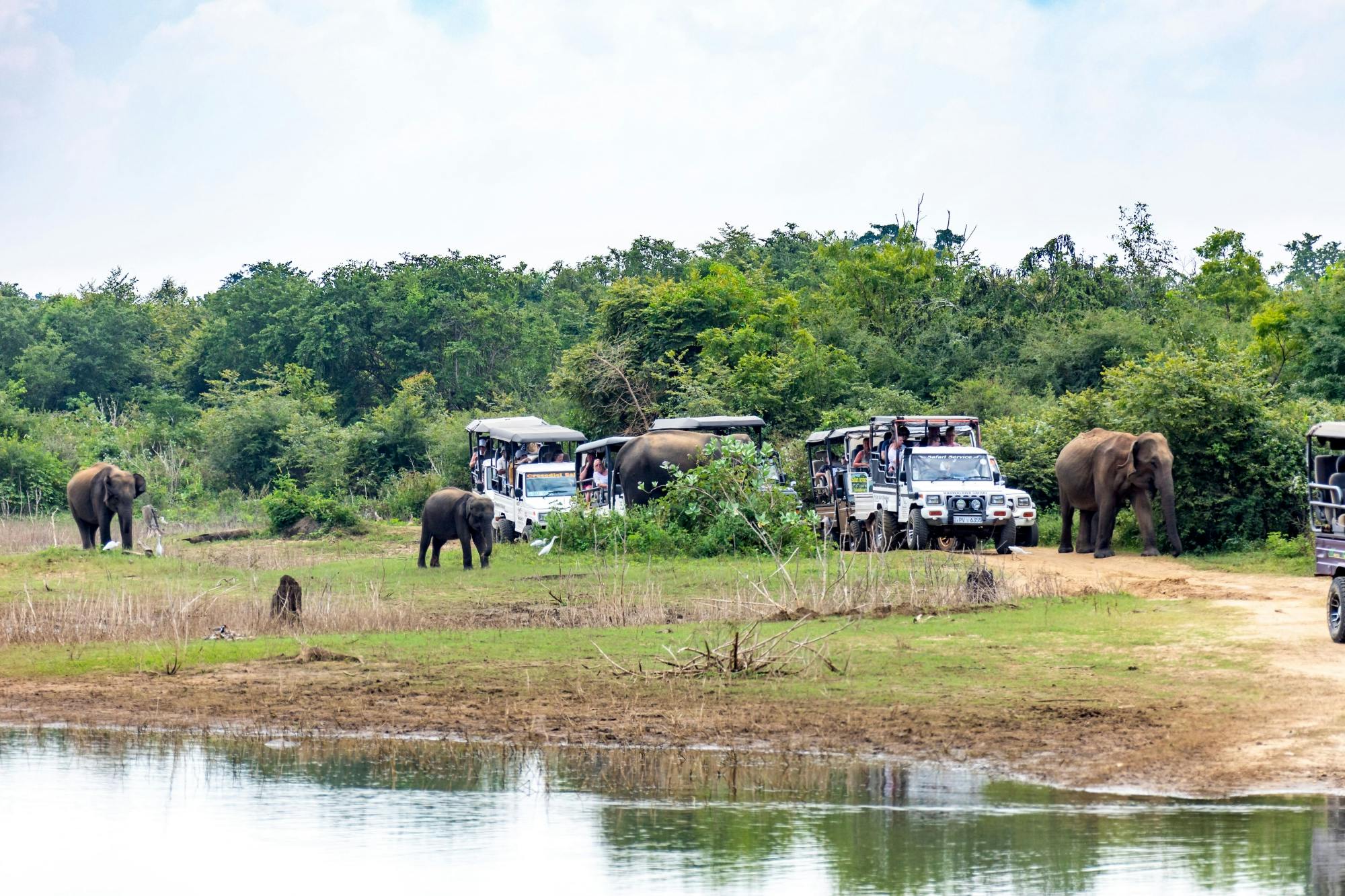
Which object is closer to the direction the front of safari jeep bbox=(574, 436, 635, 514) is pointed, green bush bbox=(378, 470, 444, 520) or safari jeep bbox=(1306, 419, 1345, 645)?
the safari jeep

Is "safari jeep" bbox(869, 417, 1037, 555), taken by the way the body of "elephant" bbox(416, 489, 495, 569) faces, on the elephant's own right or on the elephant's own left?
on the elephant's own left

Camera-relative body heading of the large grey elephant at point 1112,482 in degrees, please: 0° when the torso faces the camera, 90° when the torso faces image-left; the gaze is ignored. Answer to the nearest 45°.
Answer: approximately 315°

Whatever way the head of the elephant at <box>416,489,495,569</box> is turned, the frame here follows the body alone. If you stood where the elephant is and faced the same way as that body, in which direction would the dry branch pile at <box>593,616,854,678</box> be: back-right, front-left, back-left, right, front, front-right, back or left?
front-right

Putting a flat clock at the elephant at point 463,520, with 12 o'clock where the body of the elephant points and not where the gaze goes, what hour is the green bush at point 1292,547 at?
The green bush is roughly at 11 o'clock from the elephant.

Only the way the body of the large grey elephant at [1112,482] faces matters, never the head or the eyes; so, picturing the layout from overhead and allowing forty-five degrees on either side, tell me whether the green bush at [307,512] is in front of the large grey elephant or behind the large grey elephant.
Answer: behind

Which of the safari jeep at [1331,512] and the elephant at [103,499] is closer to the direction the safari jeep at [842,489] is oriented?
the safari jeep

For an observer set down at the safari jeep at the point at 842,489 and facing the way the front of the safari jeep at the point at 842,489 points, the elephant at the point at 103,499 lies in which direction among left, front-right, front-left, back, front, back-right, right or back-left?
back-right

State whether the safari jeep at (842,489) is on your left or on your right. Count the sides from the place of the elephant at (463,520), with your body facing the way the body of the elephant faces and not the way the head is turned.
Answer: on your left
